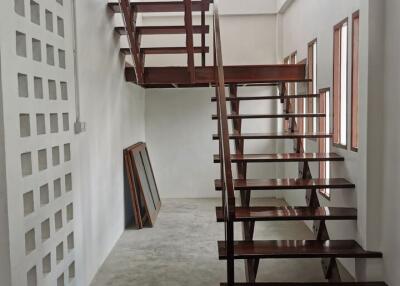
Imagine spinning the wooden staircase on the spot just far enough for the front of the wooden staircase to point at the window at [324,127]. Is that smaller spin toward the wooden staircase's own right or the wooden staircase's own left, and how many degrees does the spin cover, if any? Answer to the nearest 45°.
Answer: approximately 135° to the wooden staircase's own left

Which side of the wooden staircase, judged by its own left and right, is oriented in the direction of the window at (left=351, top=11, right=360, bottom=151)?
left

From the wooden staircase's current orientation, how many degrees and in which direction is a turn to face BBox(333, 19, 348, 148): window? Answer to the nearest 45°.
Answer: approximately 135° to its left

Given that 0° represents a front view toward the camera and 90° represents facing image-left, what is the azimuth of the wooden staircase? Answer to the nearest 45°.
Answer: approximately 0°
